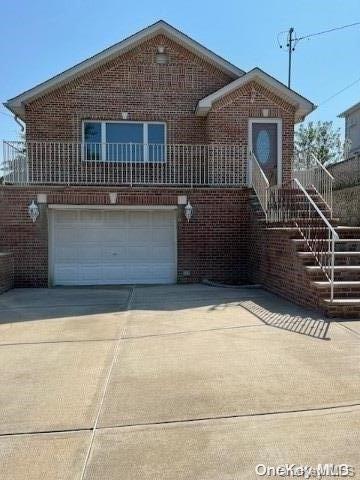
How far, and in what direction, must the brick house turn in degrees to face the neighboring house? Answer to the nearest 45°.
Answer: approximately 135° to its left

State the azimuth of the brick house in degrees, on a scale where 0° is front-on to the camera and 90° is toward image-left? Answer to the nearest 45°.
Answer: approximately 0°
